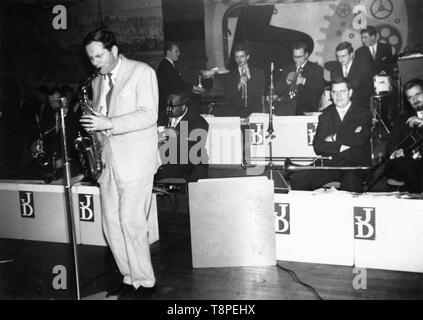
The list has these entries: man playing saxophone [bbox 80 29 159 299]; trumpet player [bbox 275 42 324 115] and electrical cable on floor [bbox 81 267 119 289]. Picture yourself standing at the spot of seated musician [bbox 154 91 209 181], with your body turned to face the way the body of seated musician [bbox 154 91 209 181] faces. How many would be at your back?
1

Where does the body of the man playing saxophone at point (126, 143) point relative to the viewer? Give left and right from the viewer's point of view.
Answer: facing the viewer and to the left of the viewer

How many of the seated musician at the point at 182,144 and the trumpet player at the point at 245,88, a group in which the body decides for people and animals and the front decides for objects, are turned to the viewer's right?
0

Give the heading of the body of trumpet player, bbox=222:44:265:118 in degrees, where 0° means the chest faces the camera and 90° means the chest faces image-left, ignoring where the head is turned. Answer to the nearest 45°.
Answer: approximately 0°

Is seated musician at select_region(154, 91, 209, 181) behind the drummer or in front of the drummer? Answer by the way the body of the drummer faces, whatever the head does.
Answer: in front

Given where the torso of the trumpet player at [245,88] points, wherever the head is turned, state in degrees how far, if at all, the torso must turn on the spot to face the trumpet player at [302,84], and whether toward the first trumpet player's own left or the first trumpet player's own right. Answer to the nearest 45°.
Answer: approximately 90° to the first trumpet player's own left
